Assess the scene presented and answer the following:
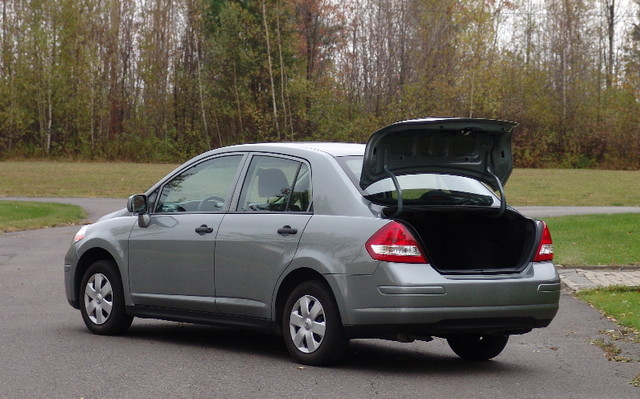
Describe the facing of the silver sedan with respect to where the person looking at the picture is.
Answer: facing away from the viewer and to the left of the viewer
